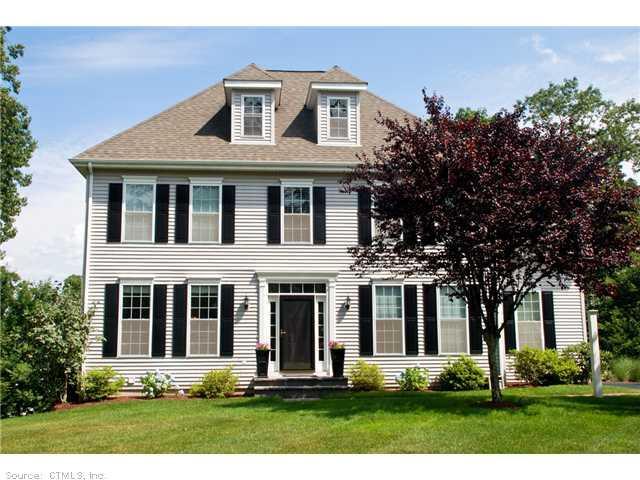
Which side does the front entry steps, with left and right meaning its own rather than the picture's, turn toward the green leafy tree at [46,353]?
right

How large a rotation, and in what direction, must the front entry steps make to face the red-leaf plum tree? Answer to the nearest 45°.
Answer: approximately 45° to its left

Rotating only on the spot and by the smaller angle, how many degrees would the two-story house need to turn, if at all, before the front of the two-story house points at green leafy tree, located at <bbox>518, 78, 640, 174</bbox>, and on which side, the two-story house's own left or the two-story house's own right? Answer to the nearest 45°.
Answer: approximately 135° to the two-story house's own left

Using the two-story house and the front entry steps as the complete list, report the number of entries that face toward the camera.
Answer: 2

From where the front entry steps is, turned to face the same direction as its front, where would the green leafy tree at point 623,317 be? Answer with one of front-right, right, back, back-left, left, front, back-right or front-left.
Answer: back-left

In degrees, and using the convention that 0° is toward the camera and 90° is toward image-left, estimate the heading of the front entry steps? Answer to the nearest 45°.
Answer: approximately 0°

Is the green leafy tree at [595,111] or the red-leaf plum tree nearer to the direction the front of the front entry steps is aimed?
the red-leaf plum tree

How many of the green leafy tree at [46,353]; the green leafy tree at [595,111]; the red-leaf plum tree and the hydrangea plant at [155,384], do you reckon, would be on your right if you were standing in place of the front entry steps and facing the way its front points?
2

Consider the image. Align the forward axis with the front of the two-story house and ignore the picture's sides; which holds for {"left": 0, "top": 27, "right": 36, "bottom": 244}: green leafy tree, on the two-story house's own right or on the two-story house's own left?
on the two-story house's own right

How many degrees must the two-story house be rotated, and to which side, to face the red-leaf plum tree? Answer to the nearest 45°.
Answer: approximately 45° to its left
